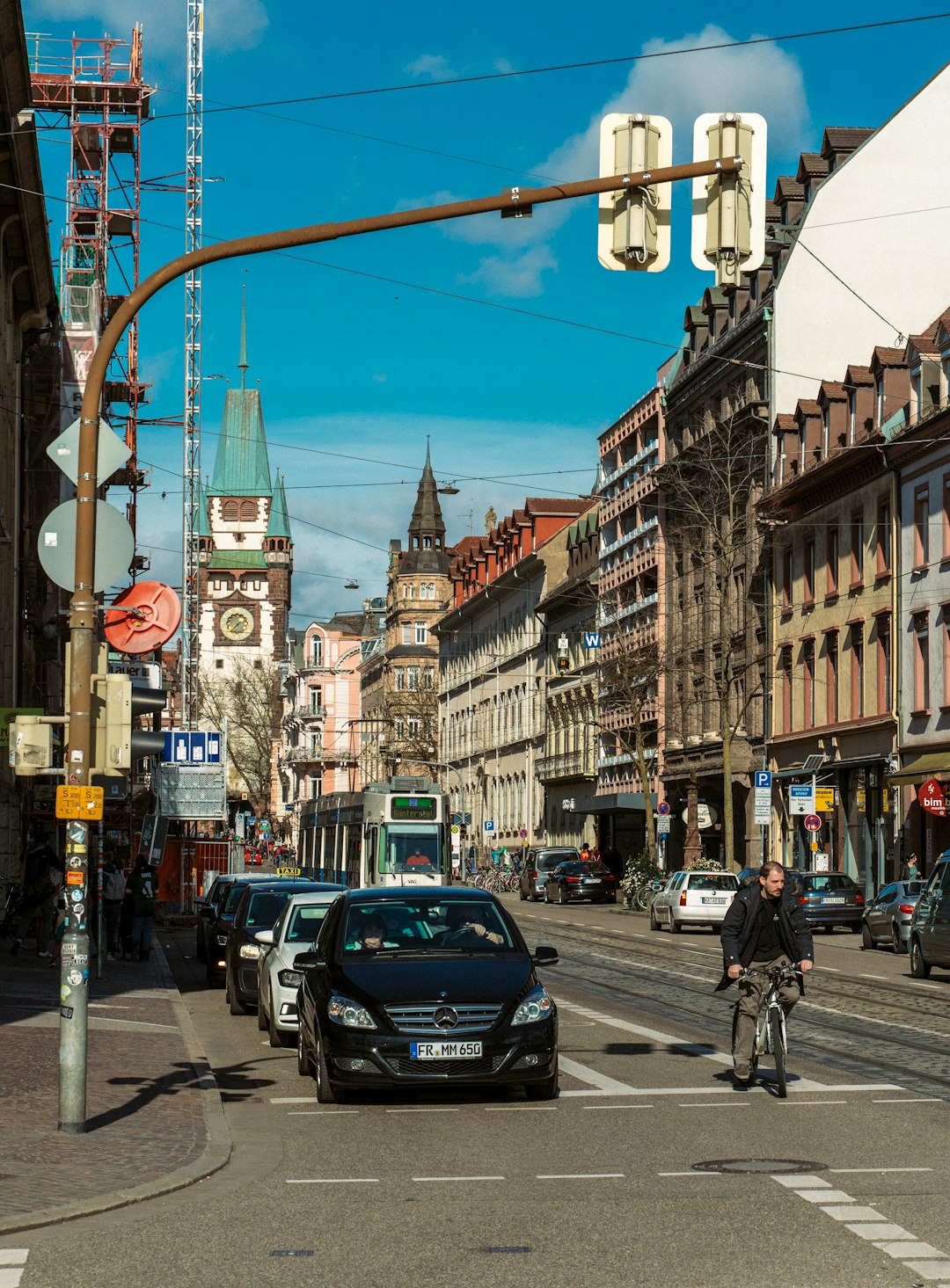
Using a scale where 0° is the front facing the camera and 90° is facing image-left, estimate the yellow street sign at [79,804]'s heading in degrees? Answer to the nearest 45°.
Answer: approximately 0°

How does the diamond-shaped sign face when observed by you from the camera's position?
facing away from the viewer

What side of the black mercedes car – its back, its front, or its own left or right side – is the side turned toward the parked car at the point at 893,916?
back

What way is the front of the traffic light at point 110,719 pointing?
to the viewer's right

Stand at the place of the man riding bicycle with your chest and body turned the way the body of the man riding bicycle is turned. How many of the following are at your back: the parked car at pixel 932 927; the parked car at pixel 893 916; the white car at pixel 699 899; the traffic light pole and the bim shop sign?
4

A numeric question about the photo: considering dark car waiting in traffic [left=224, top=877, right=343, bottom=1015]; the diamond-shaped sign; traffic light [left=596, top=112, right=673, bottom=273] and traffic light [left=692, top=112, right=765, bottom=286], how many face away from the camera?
3

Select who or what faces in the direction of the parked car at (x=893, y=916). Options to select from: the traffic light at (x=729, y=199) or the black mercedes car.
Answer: the traffic light

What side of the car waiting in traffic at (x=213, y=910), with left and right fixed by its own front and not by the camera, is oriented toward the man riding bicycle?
front

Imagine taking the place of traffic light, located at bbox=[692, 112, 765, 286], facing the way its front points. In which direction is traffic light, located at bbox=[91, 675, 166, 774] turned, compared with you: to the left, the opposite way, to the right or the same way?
to the right

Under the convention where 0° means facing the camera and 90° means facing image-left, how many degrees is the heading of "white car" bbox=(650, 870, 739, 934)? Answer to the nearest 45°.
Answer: approximately 135°

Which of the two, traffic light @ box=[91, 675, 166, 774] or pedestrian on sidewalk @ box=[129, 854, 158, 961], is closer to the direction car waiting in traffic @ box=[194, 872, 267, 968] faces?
the traffic light

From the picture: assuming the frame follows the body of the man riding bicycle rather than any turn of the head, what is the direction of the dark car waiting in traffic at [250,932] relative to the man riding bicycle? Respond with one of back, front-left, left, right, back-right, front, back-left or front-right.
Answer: back-right

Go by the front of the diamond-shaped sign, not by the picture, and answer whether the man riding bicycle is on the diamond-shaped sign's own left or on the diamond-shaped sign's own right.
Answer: on the diamond-shaped sign's own right

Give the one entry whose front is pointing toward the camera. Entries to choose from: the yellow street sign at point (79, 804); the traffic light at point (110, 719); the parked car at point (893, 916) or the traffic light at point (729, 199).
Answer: the yellow street sign

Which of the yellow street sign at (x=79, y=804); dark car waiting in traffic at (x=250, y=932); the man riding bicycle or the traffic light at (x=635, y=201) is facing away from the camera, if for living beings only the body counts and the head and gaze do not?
the traffic light
